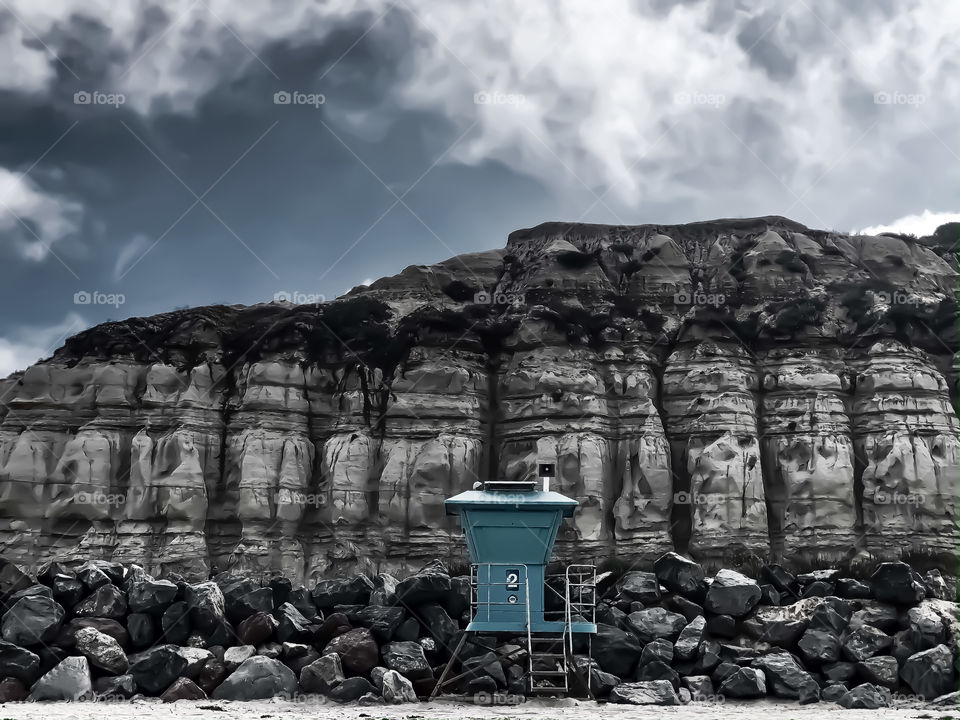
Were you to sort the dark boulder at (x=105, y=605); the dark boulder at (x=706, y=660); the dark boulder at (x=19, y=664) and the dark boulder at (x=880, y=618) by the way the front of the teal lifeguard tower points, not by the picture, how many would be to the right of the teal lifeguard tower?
2

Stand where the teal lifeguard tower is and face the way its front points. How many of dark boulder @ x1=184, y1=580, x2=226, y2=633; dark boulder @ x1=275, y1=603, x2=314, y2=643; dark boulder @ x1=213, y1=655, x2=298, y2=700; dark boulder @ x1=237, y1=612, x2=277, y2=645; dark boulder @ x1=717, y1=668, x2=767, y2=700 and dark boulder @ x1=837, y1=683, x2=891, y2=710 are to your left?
2

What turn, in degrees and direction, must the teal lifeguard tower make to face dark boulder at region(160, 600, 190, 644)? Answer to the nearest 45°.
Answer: approximately 90° to its right

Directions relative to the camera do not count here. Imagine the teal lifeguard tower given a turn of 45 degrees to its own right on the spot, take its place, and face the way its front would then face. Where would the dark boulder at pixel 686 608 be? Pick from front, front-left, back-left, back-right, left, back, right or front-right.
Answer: back

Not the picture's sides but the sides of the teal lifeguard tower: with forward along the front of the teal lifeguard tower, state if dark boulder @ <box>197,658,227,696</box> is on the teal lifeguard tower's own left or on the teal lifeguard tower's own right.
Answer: on the teal lifeguard tower's own right

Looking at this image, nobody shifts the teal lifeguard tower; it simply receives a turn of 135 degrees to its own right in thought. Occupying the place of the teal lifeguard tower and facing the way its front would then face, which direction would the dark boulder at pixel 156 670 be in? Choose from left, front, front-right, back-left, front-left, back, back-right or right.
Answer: front-left

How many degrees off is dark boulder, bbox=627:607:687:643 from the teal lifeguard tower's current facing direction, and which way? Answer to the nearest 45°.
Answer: approximately 135° to its left

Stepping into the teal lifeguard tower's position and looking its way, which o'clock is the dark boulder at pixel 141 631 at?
The dark boulder is roughly at 3 o'clock from the teal lifeguard tower.

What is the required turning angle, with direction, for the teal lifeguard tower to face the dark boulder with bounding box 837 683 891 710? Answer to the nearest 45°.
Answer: approximately 90° to its left

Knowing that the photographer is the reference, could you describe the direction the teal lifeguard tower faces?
facing the viewer

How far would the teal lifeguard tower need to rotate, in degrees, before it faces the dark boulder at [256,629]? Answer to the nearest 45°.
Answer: approximately 90° to its right

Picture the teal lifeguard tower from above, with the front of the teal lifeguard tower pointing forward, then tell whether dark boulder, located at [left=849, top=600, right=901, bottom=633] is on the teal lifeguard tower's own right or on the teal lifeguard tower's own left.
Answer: on the teal lifeguard tower's own left

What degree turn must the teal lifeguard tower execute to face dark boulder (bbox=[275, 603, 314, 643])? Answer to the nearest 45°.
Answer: approximately 90° to its right

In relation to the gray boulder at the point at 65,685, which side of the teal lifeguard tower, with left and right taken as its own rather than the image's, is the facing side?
right

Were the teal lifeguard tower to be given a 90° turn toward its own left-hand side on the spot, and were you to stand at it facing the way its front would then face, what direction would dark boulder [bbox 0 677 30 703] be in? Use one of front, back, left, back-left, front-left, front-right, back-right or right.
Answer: back

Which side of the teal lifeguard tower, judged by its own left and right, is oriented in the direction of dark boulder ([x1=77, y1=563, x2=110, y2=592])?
right

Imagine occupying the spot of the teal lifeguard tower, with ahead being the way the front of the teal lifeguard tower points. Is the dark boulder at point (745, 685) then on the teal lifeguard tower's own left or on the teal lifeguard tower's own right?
on the teal lifeguard tower's own left

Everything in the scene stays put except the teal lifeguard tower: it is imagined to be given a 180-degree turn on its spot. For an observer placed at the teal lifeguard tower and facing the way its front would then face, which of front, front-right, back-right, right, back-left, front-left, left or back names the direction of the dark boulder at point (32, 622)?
left

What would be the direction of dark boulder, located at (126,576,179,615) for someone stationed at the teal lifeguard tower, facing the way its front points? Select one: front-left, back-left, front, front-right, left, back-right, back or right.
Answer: right

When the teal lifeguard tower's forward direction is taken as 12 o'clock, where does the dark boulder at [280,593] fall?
The dark boulder is roughly at 4 o'clock from the teal lifeguard tower.
